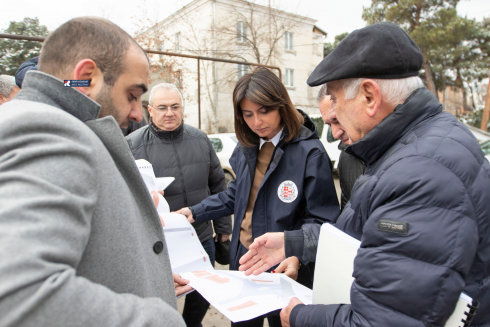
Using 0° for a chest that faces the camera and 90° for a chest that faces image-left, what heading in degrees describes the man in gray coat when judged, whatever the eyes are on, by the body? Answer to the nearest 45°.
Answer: approximately 270°

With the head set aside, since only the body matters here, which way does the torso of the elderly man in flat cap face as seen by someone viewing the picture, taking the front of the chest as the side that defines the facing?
to the viewer's left

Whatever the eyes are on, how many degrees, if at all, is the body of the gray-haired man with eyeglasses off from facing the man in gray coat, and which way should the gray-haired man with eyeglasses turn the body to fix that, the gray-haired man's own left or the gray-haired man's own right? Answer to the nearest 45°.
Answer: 0° — they already face them

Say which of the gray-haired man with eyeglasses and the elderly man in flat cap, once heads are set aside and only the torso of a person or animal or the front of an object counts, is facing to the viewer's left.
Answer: the elderly man in flat cap

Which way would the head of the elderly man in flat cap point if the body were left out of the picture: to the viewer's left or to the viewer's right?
to the viewer's left

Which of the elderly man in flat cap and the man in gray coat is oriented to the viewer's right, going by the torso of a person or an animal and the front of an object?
the man in gray coat

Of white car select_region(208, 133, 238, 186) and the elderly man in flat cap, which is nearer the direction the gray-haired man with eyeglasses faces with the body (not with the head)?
the elderly man in flat cap

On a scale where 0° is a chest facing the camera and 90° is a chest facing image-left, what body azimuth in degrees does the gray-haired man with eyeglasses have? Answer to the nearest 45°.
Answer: approximately 0°

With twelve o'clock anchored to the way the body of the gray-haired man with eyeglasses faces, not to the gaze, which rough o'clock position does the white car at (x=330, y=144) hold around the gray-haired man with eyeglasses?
The white car is roughly at 7 o'clock from the gray-haired man with eyeglasses.

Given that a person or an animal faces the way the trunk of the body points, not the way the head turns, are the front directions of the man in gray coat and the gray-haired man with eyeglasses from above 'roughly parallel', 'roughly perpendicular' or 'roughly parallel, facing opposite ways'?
roughly perpendicular

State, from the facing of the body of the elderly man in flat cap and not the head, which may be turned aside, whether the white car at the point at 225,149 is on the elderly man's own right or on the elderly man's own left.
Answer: on the elderly man's own right

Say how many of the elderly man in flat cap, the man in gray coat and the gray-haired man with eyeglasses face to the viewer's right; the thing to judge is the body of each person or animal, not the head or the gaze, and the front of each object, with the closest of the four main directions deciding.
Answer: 1
